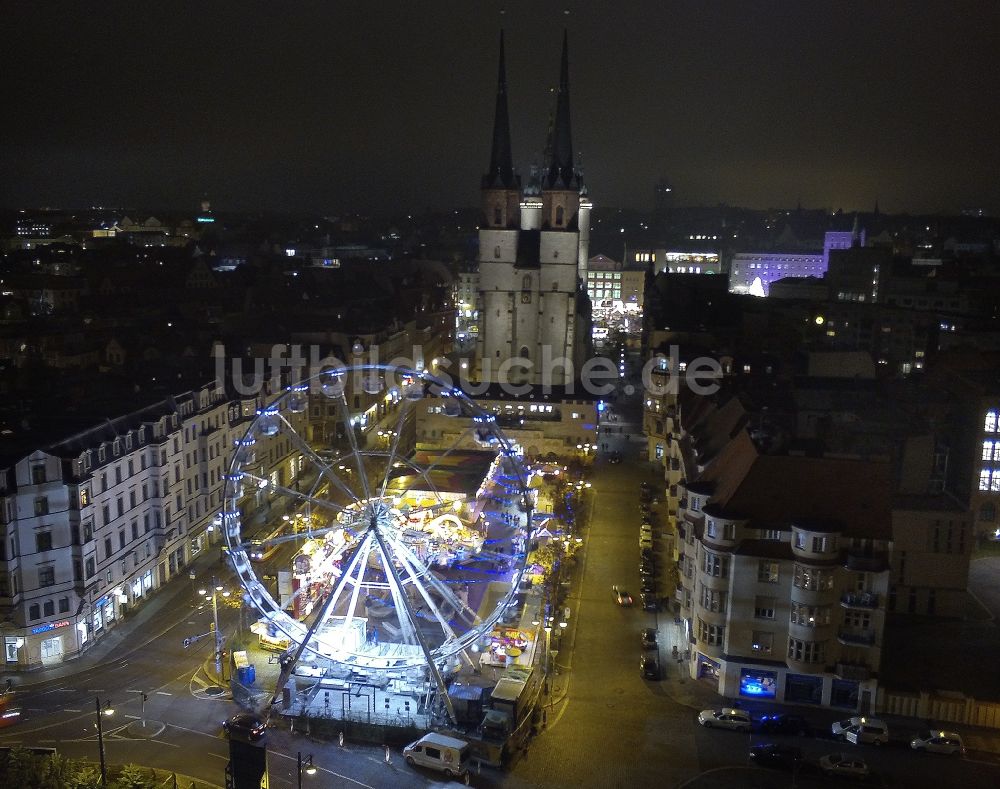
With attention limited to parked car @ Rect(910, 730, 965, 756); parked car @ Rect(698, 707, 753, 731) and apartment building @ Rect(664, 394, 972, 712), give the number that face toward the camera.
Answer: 1

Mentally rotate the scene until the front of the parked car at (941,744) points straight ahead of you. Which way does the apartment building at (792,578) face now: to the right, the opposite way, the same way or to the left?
to the left

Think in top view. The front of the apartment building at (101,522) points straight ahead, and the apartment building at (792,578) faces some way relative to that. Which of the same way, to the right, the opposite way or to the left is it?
to the right

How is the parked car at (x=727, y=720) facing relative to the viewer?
to the viewer's left

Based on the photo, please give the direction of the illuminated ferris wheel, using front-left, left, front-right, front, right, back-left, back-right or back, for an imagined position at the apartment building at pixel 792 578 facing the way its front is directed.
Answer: right

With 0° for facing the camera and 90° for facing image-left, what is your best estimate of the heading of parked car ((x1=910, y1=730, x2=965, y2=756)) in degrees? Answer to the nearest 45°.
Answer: approximately 90°

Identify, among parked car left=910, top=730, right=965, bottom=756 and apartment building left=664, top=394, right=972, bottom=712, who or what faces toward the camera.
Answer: the apartment building

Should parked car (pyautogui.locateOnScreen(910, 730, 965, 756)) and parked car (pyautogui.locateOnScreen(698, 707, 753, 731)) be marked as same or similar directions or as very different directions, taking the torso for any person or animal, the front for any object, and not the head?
same or similar directions

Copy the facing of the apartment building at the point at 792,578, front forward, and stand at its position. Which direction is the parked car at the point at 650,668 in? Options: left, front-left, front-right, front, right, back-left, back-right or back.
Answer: right

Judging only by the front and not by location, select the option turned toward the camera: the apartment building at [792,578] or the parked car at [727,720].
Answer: the apartment building
